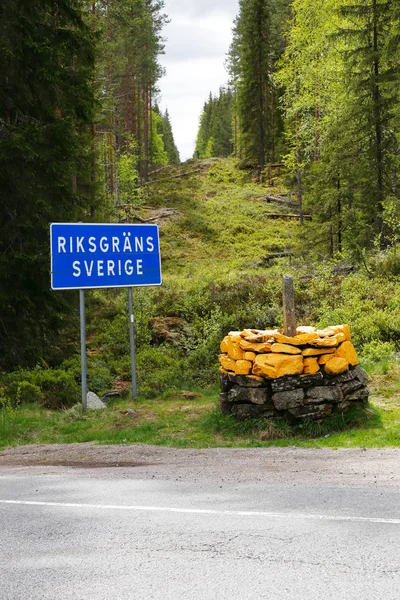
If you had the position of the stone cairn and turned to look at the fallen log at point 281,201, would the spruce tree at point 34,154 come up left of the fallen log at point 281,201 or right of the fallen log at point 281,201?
left

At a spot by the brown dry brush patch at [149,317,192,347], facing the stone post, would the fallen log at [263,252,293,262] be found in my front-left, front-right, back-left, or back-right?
back-left

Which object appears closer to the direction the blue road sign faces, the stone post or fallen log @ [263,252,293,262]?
the stone post

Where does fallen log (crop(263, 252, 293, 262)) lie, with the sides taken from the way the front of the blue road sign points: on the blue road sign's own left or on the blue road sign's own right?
on the blue road sign's own left

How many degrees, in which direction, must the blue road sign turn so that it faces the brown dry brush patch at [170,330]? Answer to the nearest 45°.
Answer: approximately 135° to its left

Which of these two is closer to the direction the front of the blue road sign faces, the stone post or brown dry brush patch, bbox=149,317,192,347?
the stone post
